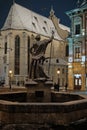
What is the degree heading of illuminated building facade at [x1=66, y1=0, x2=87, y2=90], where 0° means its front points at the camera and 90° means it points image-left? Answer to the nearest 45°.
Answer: approximately 45°
